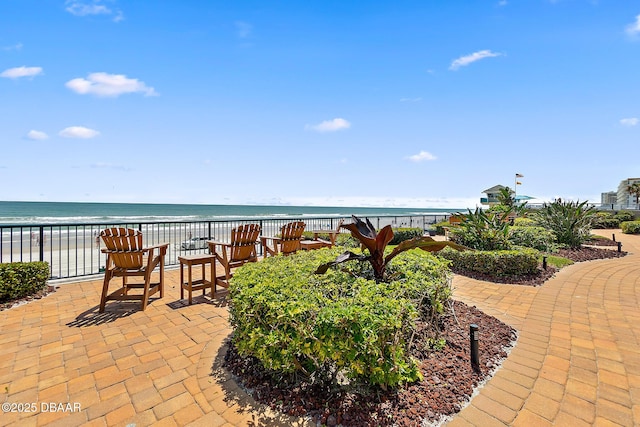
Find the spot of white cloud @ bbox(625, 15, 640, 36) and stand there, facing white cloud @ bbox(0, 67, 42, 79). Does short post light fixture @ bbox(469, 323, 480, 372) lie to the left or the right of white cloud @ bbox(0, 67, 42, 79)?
left

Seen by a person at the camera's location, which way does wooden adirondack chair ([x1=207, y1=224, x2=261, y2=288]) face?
facing away from the viewer and to the left of the viewer

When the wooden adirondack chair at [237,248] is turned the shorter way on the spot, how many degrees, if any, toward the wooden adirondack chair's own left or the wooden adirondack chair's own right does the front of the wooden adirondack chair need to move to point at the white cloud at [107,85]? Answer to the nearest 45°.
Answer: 0° — it already faces it

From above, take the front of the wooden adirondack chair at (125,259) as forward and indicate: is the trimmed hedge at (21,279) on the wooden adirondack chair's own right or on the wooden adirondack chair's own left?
on the wooden adirondack chair's own left

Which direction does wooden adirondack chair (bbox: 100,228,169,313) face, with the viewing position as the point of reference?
facing away from the viewer and to the right of the viewer

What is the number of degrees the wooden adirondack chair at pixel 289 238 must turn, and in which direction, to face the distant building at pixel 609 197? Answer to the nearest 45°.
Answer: approximately 90° to its right

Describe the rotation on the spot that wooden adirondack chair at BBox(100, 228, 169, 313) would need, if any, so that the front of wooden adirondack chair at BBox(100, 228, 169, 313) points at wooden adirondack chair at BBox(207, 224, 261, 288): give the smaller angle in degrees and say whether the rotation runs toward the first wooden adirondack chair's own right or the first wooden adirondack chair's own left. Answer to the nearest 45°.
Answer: approximately 45° to the first wooden adirondack chair's own right

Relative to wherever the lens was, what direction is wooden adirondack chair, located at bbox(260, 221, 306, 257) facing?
facing away from the viewer and to the left of the viewer
